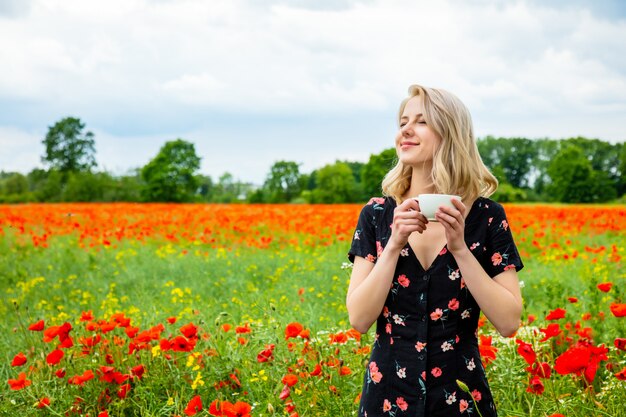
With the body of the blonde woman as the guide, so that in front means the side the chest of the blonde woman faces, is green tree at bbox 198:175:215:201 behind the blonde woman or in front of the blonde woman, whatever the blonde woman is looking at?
behind

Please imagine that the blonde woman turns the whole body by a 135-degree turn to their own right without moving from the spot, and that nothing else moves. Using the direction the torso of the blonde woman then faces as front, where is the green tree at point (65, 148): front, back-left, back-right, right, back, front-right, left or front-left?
front

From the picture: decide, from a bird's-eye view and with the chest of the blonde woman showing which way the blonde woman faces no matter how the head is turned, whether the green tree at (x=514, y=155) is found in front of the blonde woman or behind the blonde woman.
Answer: behind

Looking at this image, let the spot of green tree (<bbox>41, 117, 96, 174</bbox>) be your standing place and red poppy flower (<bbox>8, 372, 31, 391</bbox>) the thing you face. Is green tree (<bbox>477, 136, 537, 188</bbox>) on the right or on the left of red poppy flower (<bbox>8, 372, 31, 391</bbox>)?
left

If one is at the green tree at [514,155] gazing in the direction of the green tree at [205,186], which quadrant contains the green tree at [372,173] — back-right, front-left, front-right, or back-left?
front-left

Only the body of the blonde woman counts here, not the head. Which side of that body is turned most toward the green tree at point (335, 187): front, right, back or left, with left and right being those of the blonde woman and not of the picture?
back

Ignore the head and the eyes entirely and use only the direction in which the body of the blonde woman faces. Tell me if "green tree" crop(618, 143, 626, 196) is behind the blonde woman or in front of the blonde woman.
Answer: behind

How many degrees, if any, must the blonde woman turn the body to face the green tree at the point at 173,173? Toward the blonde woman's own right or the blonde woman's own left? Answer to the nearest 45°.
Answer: approximately 135° to the blonde woman's own right

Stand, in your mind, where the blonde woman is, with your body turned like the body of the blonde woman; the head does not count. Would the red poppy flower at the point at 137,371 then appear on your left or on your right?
on your right

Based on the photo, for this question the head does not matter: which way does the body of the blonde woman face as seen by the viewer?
toward the camera

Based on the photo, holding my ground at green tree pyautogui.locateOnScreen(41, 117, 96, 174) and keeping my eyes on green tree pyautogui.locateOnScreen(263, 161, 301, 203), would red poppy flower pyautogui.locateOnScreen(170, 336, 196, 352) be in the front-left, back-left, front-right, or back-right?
front-right

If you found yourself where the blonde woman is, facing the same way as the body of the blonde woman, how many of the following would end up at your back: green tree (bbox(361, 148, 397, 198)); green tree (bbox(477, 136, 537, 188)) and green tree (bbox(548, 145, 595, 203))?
3

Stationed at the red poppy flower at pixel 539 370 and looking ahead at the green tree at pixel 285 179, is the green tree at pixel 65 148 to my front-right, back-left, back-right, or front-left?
front-left

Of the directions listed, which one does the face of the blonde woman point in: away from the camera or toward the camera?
toward the camera

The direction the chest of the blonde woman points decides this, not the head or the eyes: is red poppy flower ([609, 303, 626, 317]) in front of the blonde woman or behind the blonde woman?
behind

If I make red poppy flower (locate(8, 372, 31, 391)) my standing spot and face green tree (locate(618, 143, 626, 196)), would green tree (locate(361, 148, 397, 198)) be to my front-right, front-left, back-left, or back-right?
front-left
